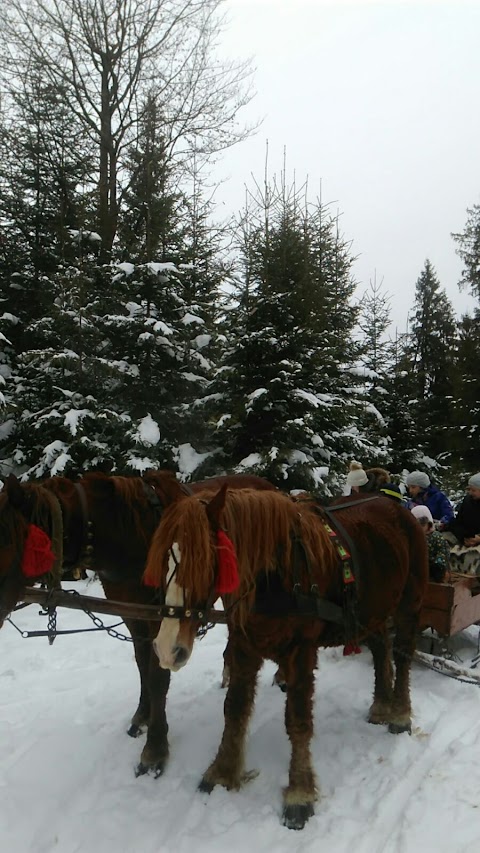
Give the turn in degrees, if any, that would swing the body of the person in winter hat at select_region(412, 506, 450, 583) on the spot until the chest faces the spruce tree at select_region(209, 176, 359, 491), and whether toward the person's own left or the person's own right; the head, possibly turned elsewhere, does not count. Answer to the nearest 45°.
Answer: approximately 90° to the person's own right

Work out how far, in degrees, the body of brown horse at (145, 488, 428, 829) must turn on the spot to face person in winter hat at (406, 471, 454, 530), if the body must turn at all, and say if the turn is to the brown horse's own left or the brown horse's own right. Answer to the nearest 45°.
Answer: approximately 180°

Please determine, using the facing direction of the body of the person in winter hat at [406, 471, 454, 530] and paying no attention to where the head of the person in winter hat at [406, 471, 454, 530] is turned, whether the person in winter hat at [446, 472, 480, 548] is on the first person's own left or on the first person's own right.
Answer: on the first person's own left

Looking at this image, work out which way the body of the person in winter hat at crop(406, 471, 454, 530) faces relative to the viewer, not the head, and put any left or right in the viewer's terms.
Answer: facing the viewer and to the left of the viewer

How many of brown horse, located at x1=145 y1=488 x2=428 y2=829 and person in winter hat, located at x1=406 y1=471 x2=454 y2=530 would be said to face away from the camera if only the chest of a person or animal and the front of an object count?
0

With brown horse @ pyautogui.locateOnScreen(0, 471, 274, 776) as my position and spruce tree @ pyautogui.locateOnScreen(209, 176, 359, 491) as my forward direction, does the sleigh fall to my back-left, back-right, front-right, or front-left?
front-right

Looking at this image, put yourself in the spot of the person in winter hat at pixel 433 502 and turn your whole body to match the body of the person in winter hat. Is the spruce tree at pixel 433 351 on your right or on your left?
on your right

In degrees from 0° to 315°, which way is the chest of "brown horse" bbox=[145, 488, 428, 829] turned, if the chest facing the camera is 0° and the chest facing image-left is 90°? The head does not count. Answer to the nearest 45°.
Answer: approximately 45°

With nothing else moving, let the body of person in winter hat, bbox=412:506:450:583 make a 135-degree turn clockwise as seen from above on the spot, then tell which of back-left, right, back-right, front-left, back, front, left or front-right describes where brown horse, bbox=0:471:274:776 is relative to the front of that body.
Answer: back-left

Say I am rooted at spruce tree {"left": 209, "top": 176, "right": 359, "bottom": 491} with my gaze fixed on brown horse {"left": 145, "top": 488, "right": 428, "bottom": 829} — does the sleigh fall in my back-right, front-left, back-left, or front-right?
front-left

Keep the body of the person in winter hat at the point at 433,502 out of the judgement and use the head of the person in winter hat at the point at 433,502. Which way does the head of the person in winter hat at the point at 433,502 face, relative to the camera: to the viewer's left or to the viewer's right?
to the viewer's left

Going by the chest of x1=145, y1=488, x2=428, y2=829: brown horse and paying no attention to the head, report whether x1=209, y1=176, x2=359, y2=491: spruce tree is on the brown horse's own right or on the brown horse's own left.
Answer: on the brown horse's own right

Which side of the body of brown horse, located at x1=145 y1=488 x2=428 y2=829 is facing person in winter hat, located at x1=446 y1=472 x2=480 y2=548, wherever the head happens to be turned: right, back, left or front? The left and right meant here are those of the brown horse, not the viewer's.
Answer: back

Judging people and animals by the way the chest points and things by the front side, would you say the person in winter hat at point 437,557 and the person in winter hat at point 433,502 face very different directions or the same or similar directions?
same or similar directions

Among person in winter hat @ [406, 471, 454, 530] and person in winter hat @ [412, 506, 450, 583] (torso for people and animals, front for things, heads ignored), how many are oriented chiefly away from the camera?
0
